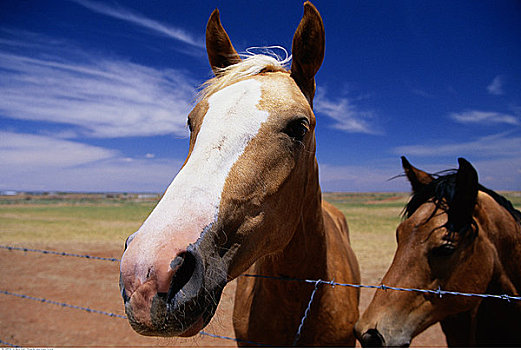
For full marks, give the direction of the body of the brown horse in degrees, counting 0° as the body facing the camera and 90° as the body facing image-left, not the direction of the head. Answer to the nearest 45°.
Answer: approximately 45°

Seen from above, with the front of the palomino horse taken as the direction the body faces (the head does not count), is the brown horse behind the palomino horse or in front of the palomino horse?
behind

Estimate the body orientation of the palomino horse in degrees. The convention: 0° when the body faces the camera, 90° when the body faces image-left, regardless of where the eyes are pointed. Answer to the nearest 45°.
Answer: approximately 45°

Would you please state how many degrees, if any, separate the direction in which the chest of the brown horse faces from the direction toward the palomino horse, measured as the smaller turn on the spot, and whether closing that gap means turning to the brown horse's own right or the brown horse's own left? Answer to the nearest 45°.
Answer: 0° — it already faces it
